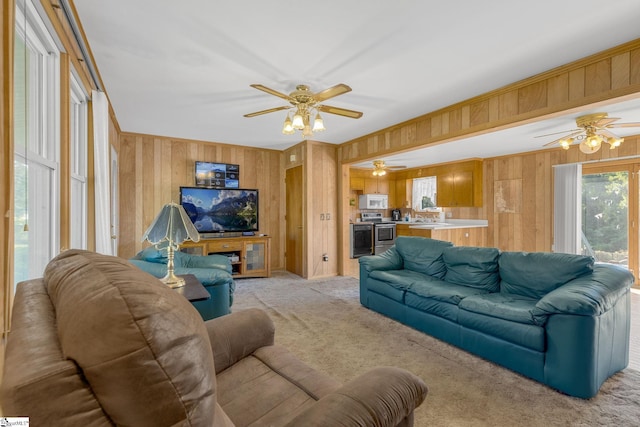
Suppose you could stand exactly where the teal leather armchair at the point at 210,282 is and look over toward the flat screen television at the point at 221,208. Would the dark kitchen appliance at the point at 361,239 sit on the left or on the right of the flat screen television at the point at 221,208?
right

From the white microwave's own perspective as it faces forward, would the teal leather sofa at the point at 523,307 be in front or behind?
in front

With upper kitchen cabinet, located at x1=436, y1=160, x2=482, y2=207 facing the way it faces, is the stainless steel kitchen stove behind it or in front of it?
in front

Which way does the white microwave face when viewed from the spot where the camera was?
facing the viewer and to the right of the viewer

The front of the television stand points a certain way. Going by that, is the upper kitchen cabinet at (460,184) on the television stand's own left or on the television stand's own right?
on the television stand's own left

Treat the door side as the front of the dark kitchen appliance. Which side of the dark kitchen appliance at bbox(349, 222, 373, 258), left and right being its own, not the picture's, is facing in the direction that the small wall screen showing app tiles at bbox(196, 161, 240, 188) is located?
right

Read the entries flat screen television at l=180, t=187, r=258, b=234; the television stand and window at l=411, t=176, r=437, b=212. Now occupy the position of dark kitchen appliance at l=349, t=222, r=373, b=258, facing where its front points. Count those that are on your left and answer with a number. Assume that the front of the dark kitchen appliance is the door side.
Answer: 1

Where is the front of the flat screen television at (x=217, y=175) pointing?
toward the camera

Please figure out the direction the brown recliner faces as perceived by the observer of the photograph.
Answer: facing away from the viewer and to the right of the viewer

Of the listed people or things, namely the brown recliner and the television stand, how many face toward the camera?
1

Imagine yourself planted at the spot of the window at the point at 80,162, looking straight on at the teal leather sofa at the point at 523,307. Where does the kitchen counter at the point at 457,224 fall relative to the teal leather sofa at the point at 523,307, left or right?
left

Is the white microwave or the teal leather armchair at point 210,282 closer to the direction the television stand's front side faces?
the teal leather armchair

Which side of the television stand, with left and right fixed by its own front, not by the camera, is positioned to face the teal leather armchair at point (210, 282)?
front

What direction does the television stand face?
toward the camera
